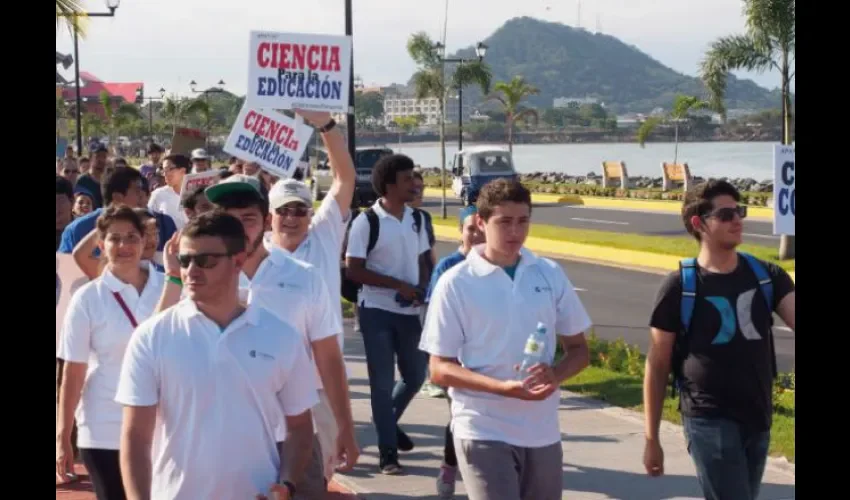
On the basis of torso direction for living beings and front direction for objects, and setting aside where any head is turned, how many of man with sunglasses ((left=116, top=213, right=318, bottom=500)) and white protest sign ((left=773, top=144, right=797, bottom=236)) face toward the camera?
2

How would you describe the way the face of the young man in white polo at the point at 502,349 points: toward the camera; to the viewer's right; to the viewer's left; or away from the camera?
toward the camera

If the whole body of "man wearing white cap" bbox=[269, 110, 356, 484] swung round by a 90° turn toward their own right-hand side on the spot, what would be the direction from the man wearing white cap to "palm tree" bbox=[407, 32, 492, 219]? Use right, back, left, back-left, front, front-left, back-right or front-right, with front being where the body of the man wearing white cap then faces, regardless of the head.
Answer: right

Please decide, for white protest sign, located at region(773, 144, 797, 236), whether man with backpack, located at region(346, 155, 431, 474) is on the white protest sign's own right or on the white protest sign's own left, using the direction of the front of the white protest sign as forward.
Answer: on the white protest sign's own right

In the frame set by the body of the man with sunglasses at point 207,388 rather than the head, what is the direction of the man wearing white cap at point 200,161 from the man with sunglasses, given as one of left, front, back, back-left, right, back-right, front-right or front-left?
back

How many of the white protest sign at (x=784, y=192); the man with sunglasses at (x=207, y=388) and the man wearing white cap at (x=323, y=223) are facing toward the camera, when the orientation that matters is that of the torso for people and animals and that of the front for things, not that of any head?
3

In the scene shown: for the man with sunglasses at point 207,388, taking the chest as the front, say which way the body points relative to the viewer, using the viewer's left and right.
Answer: facing the viewer

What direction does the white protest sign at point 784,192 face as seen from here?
toward the camera

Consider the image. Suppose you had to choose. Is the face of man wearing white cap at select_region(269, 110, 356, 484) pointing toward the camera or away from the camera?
toward the camera

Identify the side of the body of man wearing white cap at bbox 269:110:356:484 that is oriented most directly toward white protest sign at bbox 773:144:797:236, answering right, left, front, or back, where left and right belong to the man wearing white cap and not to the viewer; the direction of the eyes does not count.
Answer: left

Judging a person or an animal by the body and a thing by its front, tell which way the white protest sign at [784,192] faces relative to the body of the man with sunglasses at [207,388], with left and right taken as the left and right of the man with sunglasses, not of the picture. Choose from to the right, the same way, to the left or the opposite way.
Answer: the same way

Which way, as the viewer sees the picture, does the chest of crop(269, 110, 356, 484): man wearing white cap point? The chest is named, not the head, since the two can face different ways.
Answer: toward the camera

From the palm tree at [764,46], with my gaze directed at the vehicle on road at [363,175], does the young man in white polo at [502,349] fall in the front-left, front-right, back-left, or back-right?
back-left

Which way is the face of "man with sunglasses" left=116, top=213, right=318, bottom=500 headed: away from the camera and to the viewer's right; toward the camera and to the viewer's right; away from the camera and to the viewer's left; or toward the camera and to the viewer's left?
toward the camera and to the viewer's left
